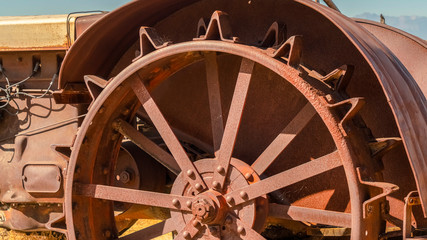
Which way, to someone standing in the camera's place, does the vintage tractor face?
facing away from the viewer and to the left of the viewer
